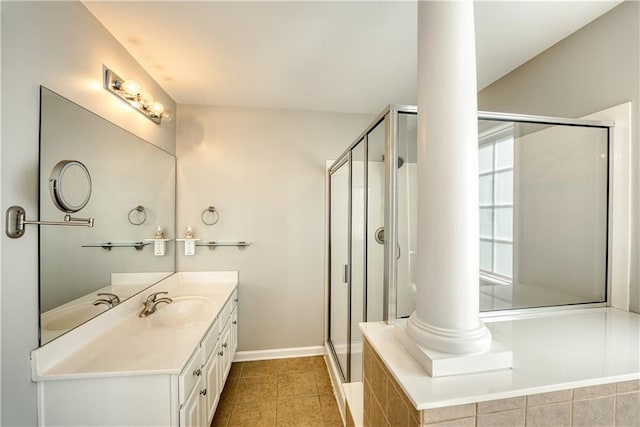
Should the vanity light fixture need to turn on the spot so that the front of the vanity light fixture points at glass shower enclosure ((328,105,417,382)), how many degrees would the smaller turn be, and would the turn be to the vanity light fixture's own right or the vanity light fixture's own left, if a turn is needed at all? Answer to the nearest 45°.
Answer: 0° — it already faces it

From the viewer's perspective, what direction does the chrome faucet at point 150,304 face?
to the viewer's right

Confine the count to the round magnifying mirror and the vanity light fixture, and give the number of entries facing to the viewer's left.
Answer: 0

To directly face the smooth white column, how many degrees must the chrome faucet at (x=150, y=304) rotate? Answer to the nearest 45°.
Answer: approximately 45° to its right

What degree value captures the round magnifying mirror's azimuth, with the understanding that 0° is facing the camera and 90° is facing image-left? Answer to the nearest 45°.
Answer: approximately 315°

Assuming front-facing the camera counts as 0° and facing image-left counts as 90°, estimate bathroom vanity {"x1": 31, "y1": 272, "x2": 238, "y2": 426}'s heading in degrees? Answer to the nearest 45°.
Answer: approximately 270°

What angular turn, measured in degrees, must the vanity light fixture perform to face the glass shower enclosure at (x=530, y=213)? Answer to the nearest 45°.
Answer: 0° — it already faces it

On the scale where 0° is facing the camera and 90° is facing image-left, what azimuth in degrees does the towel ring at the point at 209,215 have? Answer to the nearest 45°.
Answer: approximately 0°
